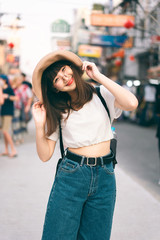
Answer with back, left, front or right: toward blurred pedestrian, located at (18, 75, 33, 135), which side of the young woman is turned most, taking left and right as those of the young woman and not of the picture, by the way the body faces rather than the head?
back

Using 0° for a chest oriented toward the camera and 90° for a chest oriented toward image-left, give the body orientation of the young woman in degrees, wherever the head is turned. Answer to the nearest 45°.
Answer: approximately 0°

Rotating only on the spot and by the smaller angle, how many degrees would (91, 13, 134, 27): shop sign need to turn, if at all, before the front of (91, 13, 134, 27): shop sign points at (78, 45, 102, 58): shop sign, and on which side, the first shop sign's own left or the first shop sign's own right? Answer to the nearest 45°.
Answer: approximately 180°

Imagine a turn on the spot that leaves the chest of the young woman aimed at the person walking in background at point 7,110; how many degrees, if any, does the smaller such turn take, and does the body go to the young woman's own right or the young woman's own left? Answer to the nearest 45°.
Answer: approximately 180°

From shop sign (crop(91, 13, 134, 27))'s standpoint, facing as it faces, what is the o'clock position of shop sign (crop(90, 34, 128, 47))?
shop sign (crop(90, 34, 128, 47)) is roughly at 6 o'clock from shop sign (crop(91, 13, 134, 27)).
